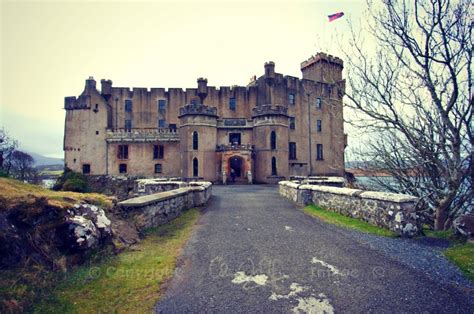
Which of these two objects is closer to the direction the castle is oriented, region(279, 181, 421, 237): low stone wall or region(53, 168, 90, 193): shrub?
the low stone wall

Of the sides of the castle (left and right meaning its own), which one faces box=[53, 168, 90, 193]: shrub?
right

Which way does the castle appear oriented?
toward the camera

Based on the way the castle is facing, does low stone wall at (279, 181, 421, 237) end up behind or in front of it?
in front

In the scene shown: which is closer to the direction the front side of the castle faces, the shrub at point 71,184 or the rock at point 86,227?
the rock

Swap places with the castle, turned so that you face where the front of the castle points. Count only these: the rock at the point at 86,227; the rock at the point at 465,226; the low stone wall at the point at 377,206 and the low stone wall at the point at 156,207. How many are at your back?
0

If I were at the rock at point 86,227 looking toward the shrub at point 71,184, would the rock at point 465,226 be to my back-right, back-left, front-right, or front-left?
back-right

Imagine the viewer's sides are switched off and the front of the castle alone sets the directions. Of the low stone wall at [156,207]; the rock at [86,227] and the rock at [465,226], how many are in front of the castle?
3

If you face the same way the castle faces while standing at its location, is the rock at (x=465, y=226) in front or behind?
in front

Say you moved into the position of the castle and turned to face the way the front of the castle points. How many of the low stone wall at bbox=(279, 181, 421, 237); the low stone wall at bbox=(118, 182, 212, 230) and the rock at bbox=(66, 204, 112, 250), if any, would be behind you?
0

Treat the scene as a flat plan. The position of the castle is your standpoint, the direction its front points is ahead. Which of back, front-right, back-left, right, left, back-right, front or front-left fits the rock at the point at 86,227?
front

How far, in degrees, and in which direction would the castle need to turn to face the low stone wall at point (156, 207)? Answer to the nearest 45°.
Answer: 0° — it already faces it
